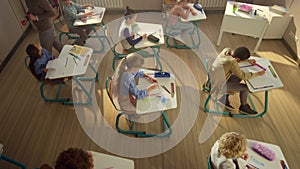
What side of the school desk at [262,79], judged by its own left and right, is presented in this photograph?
left

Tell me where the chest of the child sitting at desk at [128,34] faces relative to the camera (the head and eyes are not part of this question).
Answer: to the viewer's right

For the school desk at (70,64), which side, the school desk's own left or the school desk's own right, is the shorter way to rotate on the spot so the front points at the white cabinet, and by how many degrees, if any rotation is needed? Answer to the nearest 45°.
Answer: approximately 180°

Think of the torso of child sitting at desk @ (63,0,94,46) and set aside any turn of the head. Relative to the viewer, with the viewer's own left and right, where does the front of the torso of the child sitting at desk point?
facing to the right of the viewer

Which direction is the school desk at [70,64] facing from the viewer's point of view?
to the viewer's left

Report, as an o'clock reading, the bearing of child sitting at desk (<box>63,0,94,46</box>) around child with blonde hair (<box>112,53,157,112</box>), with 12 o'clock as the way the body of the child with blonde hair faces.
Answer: The child sitting at desk is roughly at 8 o'clock from the child with blonde hair.

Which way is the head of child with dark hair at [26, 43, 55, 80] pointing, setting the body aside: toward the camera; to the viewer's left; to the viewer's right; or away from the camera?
to the viewer's right

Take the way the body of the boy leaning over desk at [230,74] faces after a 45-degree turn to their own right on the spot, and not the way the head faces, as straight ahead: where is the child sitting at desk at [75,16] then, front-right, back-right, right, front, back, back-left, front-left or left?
back-right

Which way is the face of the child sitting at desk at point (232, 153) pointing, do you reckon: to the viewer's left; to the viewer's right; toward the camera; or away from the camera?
to the viewer's right

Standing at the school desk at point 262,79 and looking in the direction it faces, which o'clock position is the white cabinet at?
The white cabinet is roughly at 3 o'clock from the school desk.

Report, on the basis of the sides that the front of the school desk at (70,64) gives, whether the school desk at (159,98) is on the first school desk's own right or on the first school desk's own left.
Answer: on the first school desk's own left

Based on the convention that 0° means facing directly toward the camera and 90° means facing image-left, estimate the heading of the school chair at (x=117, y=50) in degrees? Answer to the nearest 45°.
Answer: approximately 270°

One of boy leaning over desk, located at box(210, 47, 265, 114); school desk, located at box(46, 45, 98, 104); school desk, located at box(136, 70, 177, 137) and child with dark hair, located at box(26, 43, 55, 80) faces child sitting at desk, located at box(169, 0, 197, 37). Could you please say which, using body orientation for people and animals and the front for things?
the child with dark hair
